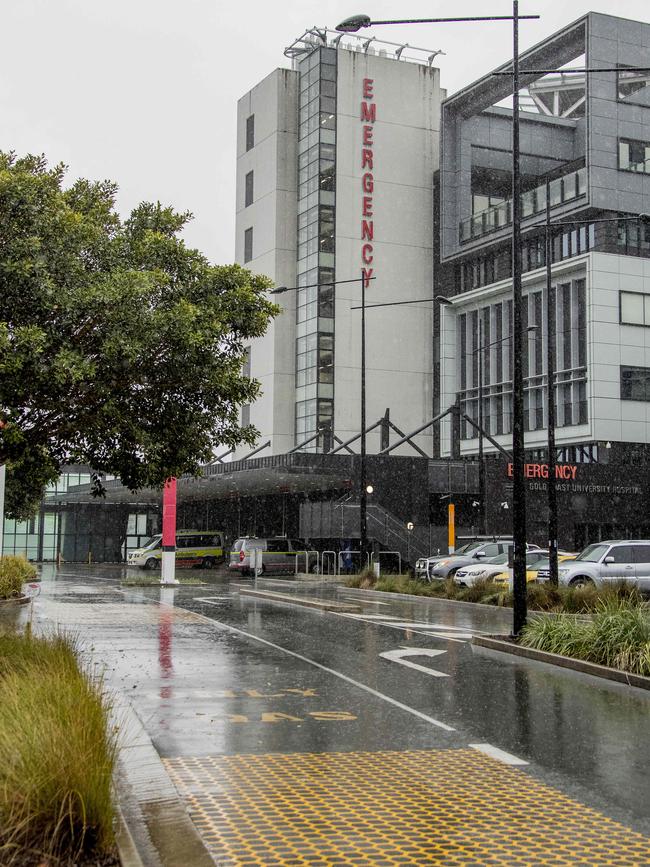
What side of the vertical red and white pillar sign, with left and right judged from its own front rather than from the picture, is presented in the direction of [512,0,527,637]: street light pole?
front

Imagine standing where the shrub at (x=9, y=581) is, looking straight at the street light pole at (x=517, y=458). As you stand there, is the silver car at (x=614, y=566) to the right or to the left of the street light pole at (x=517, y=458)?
left

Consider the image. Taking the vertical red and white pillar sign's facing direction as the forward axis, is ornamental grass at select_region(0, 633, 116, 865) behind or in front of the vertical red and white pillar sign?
in front

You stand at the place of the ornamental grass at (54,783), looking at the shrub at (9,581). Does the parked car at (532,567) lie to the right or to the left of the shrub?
right

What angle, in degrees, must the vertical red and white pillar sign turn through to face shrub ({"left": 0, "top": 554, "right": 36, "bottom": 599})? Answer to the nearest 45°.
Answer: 0° — it already faces it

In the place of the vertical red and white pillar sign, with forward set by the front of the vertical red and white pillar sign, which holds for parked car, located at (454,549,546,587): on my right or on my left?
on my left

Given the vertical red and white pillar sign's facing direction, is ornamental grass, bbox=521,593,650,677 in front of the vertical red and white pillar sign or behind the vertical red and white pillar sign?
in front

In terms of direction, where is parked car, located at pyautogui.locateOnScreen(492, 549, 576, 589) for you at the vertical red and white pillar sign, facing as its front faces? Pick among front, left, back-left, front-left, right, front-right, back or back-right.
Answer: front-left

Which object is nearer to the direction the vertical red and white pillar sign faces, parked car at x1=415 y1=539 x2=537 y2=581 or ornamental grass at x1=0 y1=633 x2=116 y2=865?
the ornamental grass

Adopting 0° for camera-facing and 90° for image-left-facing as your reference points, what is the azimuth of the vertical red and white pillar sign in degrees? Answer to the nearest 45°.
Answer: approximately 0°

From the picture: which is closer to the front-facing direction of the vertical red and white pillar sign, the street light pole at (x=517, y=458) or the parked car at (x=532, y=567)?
the street light pole
